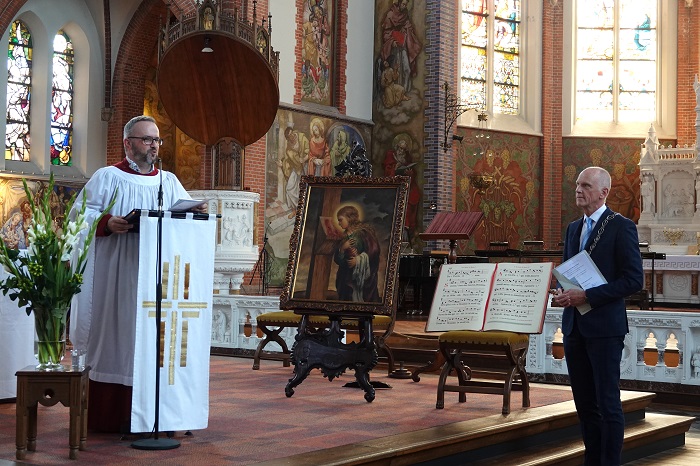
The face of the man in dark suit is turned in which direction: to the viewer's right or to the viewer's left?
to the viewer's left

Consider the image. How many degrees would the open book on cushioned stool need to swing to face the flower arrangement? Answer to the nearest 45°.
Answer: approximately 45° to its right

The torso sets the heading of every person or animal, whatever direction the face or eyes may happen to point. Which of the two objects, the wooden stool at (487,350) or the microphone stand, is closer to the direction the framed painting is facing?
the microphone stand

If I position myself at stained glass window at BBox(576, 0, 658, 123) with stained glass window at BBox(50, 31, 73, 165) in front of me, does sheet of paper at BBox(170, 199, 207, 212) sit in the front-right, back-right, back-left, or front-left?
front-left

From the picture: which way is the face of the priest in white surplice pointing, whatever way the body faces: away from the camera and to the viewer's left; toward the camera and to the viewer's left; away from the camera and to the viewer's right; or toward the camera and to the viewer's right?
toward the camera and to the viewer's right

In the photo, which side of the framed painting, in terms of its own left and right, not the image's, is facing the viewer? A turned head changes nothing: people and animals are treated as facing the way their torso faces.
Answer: front

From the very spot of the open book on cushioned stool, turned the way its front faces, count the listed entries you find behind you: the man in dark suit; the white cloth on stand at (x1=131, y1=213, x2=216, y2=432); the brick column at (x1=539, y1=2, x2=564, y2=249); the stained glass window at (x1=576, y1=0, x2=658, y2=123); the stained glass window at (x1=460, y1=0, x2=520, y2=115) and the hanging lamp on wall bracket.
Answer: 4

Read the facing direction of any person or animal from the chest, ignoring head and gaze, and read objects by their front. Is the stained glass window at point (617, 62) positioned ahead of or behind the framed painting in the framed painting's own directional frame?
behind

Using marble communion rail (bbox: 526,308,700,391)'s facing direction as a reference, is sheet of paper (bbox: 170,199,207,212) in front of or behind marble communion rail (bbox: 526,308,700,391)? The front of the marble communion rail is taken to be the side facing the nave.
in front

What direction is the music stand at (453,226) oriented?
toward the camera

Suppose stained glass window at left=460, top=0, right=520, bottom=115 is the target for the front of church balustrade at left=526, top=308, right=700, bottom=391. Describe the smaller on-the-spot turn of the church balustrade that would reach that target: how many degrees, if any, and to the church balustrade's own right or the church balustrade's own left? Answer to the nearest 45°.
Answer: approximately 180°

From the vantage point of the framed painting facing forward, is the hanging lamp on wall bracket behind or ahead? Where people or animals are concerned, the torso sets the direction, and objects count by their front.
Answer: behind

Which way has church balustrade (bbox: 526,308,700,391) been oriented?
toward the camera

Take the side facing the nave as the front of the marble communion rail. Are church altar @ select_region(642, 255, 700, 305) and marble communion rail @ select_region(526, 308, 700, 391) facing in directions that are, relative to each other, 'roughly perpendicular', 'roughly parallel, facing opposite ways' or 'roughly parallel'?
roughly parallel
